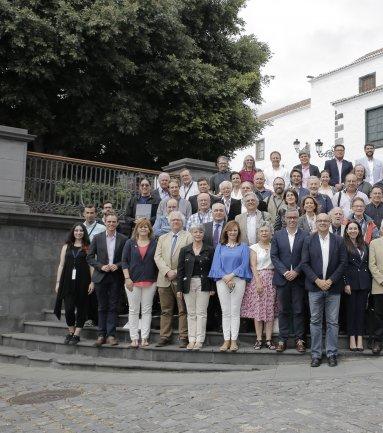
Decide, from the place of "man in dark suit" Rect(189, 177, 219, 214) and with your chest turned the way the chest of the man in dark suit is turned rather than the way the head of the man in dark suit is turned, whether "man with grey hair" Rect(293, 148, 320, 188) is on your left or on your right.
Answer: on your left

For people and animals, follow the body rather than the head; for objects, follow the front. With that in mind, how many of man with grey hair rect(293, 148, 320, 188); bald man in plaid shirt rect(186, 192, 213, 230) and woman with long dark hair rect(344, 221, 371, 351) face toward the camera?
3

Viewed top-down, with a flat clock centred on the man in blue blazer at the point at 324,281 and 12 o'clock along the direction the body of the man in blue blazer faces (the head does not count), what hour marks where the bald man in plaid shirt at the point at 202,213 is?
The bald man in plaid shirt is roughly at 4 o'clock from the man in blue blazer.

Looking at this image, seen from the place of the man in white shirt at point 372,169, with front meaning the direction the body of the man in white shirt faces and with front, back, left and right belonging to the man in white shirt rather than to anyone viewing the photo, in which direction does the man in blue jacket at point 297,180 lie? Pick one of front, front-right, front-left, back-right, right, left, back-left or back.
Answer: front-right

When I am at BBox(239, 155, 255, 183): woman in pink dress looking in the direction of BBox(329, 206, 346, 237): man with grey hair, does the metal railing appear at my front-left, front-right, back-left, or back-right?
back-right

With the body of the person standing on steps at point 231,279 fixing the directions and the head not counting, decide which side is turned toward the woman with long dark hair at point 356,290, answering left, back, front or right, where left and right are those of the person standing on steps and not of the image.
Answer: left

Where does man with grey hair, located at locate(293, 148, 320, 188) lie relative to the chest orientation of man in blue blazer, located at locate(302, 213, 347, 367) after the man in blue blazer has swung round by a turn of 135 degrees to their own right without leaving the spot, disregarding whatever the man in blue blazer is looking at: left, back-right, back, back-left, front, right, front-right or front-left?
front-right

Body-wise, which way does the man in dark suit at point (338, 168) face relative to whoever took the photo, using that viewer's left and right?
facing the viewer

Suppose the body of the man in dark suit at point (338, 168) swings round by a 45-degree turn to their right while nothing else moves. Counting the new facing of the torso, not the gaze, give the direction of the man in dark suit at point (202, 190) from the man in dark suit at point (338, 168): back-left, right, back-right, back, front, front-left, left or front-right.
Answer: front

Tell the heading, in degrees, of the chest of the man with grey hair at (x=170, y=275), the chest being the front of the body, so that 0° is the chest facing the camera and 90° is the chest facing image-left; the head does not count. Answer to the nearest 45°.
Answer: approximately 0°

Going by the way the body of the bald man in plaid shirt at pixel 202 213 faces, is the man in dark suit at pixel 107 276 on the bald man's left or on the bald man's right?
on the bald man's right

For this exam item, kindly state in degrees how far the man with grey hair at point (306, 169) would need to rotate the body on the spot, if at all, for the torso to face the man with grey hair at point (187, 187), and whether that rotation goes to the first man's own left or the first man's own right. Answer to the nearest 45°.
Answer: approximately 90° to the first man's own right

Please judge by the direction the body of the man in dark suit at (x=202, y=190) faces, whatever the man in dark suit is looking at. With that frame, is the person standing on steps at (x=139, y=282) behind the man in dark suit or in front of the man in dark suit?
in front

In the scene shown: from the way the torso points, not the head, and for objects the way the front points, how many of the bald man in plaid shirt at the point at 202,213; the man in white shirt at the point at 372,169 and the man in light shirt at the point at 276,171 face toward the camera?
3
